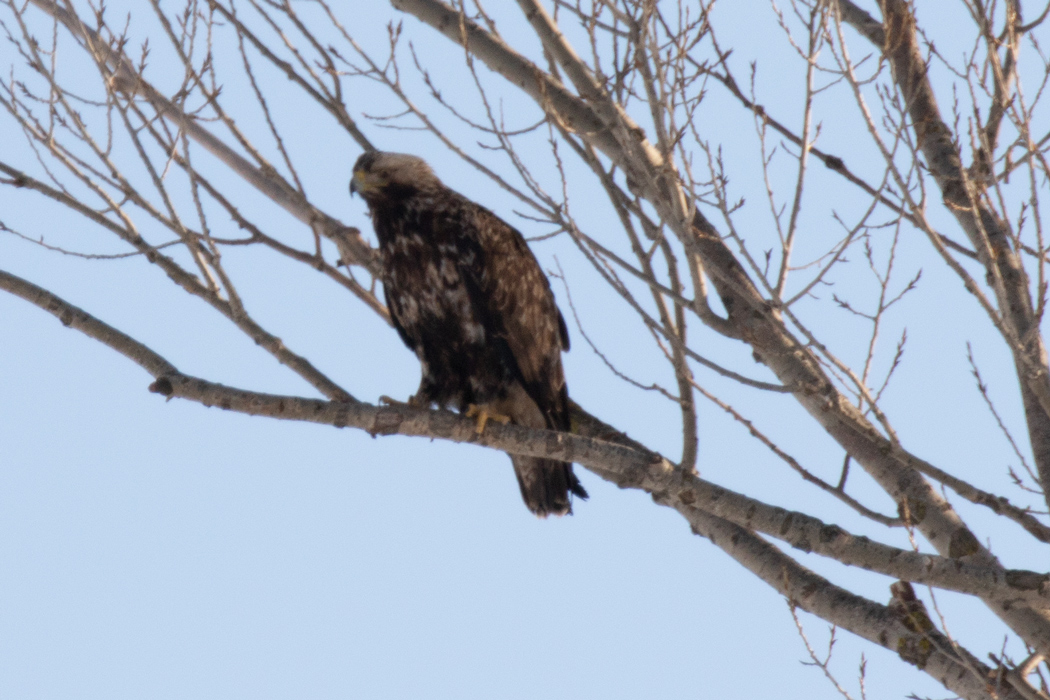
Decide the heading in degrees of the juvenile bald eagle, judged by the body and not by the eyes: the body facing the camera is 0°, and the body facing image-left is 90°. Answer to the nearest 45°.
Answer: approximately 45°
